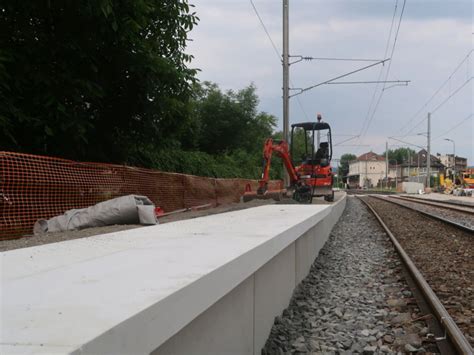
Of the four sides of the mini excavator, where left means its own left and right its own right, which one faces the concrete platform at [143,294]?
left

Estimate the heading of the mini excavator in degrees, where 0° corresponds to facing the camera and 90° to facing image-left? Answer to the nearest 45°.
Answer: approximately 90°

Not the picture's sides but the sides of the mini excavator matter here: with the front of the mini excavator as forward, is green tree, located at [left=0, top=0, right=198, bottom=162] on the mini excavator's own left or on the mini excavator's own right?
on the mini excavator's own left

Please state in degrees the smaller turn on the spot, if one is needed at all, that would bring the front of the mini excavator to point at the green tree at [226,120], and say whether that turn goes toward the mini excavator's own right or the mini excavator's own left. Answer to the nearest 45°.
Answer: approximately 90° to the mini excavator's own right

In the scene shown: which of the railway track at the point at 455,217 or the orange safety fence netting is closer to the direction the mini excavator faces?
the orange safety fence netting

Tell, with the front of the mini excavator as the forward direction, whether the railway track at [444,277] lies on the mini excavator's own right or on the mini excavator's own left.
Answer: on the mini excavator's own left
